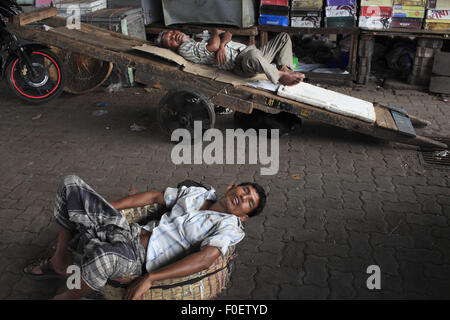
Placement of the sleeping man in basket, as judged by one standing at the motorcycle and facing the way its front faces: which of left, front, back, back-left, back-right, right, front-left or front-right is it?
right

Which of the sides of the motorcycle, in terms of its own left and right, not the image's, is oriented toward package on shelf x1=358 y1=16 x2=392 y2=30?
front

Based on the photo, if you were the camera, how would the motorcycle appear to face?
facing to the right of the viewer

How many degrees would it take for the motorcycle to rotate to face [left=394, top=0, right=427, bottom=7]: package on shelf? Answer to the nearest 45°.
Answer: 0° — it already faces it

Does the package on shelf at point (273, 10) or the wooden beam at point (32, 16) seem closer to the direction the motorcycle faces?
the package on shelf

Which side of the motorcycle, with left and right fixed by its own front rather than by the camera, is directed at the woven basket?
right

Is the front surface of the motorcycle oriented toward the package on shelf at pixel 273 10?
yes

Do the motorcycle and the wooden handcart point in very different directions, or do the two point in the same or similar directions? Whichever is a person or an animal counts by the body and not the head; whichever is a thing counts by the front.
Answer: same or similar directions
